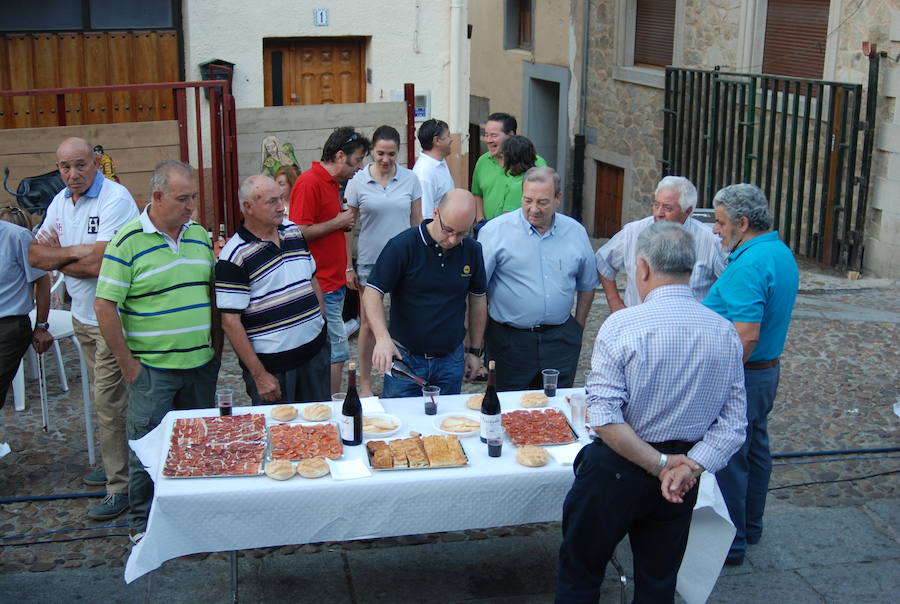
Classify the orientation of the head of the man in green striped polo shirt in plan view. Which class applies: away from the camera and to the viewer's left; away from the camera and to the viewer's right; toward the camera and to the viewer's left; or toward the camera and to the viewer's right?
toward the camera and to the viewer's right

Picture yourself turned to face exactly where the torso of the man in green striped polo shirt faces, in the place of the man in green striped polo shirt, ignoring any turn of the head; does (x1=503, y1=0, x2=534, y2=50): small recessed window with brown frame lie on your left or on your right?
on your left

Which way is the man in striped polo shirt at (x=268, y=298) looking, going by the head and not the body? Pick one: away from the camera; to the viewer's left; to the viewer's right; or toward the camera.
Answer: to the viewer's right

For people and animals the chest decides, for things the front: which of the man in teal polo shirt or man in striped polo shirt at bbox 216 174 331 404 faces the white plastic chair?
the man in teal polo shirt

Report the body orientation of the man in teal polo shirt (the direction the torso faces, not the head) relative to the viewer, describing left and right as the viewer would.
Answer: facing to the left of the viewer

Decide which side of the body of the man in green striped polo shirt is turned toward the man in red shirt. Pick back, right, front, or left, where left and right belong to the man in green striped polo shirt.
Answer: left

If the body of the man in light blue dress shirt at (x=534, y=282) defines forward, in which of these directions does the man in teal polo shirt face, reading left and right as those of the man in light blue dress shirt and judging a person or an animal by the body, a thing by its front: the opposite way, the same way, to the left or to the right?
to the right

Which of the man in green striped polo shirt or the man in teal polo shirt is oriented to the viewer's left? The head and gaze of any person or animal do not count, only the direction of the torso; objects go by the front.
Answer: the man in teal polo shirt

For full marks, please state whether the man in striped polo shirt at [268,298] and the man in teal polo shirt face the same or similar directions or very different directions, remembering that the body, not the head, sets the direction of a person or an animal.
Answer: very different directions

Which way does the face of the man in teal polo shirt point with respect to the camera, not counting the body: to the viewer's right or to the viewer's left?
to the viewer's left

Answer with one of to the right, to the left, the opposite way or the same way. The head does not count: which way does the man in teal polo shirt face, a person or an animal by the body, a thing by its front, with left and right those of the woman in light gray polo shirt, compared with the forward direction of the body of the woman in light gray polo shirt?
to the right
